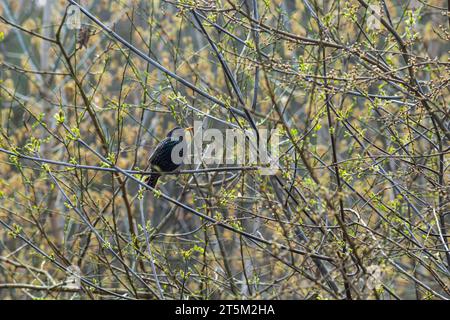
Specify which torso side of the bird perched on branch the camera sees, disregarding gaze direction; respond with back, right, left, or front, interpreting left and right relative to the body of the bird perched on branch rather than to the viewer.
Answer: right
